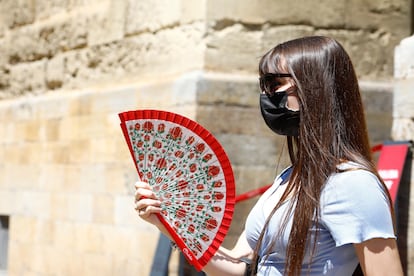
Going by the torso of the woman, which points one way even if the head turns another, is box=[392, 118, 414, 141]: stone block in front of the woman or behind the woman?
behind

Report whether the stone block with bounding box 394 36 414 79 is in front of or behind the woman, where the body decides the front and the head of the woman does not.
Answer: behind
